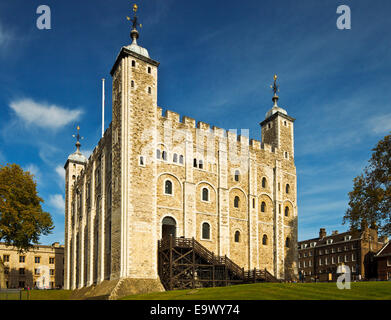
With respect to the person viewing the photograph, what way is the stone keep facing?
facing the viewer and to the right of the viewer

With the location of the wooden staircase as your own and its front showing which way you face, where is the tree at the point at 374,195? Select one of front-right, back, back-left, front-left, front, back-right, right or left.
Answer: front

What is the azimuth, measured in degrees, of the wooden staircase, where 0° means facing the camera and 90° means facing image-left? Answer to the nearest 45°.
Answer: approximately 270°
